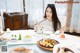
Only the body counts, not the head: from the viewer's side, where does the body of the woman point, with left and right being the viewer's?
facing the viewer and to the left of the viewer

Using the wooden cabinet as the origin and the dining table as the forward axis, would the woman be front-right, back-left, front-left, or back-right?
front-left

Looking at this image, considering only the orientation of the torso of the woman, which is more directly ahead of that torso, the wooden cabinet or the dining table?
the dining table

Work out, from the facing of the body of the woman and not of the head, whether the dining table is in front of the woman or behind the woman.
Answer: in front

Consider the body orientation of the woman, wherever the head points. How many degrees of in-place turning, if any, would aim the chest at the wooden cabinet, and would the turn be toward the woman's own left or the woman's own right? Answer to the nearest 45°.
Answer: approximately 90° to the woman's own right

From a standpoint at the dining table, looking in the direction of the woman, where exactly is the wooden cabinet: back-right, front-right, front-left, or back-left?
front-left
